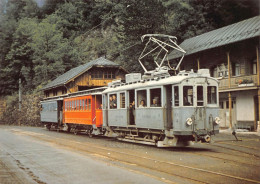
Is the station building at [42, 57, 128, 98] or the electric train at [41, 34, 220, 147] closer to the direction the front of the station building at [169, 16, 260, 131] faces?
the electric train

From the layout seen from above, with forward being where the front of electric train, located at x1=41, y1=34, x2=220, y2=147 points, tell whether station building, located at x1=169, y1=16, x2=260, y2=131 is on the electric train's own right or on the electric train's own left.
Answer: on the electric train's own left

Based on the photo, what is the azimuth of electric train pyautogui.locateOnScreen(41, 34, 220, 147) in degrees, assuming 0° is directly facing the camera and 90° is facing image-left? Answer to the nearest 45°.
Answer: approximately 315°

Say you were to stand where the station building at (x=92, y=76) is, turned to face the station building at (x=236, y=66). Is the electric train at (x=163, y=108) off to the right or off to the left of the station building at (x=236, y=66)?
right

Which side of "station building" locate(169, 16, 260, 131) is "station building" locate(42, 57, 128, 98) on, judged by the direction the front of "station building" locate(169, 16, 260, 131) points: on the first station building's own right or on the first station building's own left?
on the first station building's own right

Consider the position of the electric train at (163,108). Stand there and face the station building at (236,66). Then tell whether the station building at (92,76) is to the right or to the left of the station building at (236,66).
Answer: left

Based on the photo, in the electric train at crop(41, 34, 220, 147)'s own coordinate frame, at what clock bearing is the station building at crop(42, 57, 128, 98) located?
The station building is roughly at 7 o'clock from the electric train.
